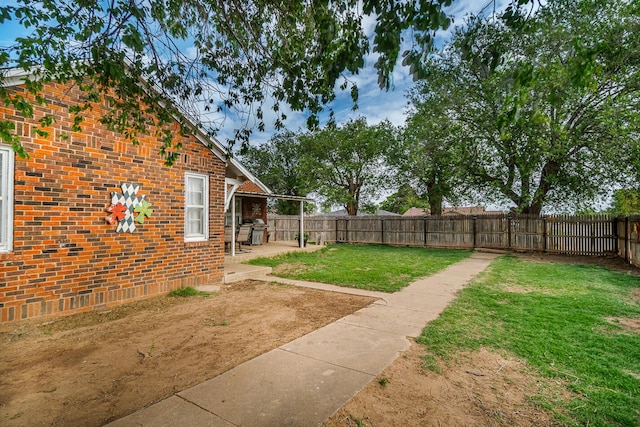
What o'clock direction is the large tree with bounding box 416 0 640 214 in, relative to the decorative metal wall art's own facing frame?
The large tree is roughly at 9 o'clock from the decorative metal wall art.

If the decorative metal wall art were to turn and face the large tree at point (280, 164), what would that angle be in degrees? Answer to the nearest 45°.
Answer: approximately 135° to its left

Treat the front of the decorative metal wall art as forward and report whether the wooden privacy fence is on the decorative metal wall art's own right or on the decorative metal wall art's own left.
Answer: on the decorative metal wall art's own left

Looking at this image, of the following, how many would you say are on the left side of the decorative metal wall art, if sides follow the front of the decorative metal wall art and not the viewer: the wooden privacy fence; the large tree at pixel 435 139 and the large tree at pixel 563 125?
3

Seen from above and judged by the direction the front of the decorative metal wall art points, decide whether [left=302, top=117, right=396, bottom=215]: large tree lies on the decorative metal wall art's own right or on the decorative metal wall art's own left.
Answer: on the decorative metal wall art's own left

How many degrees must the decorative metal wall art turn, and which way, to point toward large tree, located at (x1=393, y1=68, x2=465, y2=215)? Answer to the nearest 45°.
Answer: approximately 90° to its left
